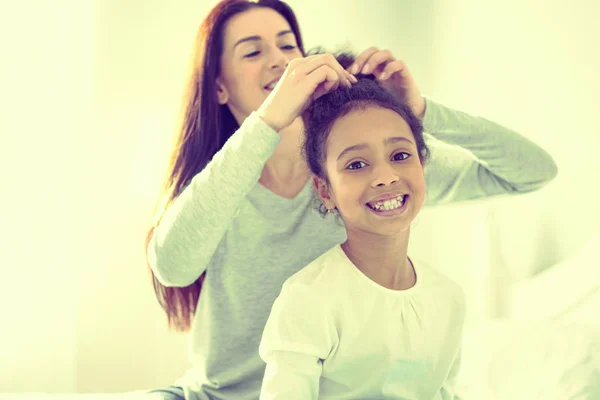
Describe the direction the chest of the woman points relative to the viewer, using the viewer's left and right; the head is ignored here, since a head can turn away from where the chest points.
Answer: facing the viewer and to the right of the viewer
